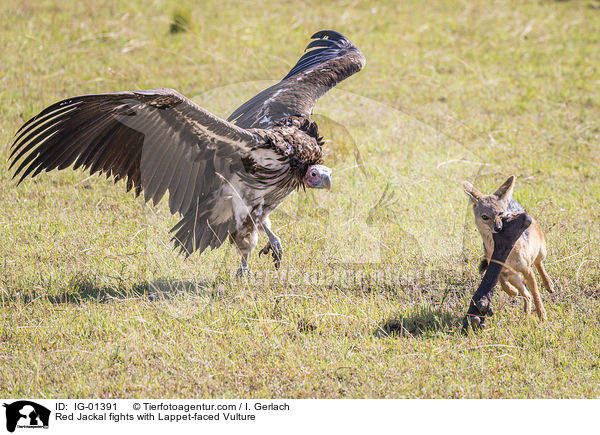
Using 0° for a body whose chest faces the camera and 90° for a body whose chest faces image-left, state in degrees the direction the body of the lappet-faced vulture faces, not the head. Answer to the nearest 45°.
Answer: approximately 315°

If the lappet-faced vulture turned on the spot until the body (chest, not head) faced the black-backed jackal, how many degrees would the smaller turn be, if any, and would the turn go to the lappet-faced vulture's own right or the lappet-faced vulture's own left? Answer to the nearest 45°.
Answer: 0° — it already faces it
